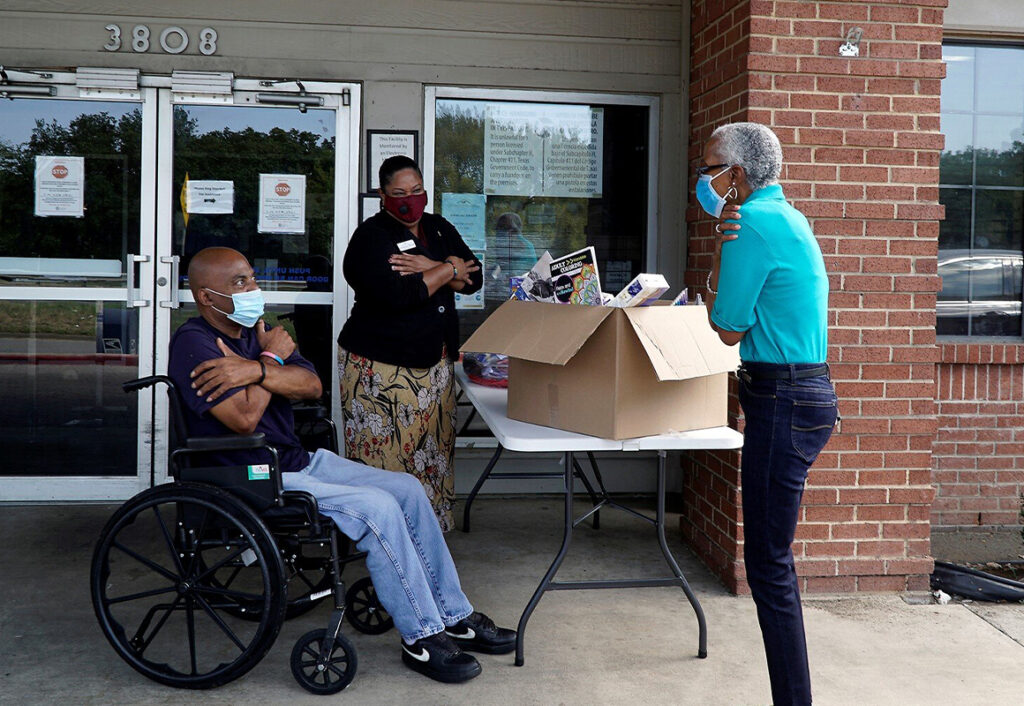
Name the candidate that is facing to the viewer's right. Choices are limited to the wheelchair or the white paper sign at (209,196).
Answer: the wheelchair

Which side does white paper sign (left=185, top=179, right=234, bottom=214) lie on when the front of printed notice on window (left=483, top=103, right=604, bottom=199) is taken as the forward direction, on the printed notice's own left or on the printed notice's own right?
on the printed notice's own right

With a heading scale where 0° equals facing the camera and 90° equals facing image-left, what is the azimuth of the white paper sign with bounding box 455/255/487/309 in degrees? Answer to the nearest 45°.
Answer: approximately 0°

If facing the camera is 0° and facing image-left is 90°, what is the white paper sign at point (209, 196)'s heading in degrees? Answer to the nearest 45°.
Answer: approximately 0°

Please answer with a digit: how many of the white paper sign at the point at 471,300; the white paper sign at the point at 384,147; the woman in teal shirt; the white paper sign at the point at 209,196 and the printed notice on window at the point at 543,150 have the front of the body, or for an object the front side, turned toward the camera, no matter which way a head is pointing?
4

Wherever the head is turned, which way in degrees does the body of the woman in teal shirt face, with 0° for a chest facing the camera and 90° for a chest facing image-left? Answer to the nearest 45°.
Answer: approximately 90°

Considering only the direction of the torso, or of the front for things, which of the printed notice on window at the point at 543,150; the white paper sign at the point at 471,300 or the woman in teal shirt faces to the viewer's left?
the woman in teal shirt

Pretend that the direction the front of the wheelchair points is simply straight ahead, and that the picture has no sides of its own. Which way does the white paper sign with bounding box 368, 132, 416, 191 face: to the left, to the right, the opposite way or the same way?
to the right

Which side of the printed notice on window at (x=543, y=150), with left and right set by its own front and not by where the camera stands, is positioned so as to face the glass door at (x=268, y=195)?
right

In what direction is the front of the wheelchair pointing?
to the viewer's right

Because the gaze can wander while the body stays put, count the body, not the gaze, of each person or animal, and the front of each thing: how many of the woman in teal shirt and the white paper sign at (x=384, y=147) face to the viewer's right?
0

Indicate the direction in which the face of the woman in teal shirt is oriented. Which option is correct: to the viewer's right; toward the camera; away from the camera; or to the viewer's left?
to the viewer's left

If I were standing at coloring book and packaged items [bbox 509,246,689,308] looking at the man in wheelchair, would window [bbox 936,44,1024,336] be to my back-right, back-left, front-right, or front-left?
back-right
